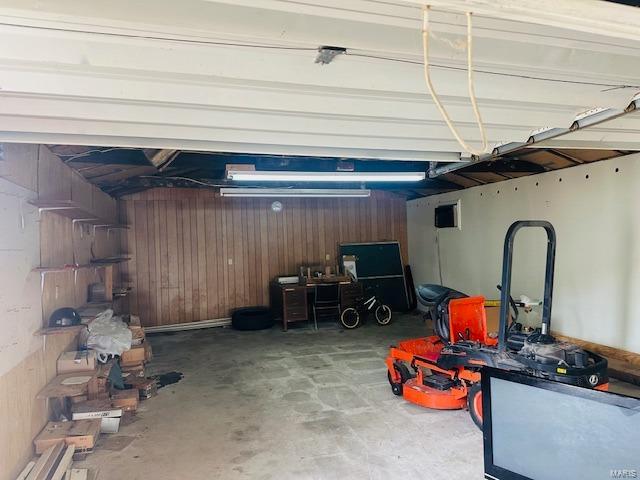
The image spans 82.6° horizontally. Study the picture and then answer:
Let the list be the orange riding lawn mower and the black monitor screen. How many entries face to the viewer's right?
0

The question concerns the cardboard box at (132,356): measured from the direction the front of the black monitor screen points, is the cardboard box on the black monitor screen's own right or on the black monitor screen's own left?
on the black monitor screen's own right

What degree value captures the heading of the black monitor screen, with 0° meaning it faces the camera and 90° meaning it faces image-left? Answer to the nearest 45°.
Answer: approximately 45°

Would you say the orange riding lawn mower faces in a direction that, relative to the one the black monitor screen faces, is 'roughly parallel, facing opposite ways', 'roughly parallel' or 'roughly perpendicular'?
roughly perpendicular

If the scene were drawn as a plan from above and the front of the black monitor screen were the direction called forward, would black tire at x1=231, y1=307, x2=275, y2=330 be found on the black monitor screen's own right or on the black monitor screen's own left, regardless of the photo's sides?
on the black monitor screen's own right

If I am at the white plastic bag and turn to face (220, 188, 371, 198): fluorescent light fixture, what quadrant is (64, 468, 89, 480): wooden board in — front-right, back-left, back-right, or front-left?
back-right

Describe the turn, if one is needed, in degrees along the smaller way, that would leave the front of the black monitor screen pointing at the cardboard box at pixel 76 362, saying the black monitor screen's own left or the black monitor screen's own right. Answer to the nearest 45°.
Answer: approximately 45° to the black monitor screen's own right

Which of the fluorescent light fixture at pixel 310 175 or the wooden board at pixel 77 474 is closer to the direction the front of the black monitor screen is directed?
the wooden board

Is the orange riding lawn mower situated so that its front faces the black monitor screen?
no

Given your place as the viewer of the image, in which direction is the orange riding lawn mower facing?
facing away from the viewer and to the left of the viewer
